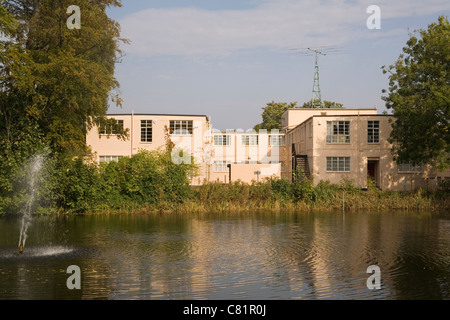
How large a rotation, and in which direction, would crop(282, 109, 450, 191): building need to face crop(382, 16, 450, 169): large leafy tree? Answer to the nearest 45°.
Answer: approximately 45° to its left

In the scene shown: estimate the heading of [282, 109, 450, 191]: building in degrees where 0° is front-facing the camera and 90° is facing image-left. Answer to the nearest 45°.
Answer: approximately 0°

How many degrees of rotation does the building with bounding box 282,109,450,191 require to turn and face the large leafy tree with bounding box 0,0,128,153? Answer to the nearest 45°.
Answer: approximately 45° to its right
